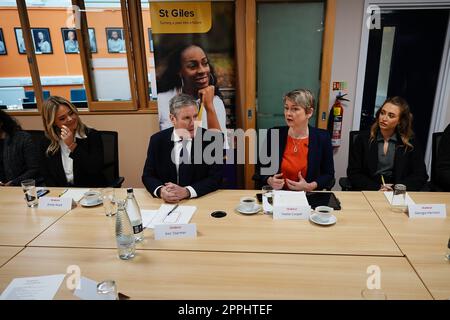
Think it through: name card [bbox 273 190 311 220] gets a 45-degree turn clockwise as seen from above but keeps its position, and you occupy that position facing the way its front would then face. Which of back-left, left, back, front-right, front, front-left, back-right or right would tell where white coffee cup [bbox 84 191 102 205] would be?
front-right

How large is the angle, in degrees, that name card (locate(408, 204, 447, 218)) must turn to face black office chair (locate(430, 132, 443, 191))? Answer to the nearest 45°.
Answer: approximately 180°

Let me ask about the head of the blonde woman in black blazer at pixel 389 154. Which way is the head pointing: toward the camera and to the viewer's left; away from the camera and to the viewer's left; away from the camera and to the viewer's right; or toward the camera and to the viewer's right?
toward the camera and to the viewer's left

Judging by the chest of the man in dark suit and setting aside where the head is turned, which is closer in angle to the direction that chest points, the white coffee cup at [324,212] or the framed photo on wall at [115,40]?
the white coffee cup

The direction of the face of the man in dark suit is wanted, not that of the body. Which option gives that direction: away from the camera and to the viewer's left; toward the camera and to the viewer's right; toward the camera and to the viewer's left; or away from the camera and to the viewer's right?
toward the camera and to the viewer's right

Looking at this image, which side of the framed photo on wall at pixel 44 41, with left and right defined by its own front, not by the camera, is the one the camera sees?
front

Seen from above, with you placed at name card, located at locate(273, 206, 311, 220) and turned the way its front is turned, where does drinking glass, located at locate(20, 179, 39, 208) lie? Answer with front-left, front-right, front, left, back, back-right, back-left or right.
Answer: right

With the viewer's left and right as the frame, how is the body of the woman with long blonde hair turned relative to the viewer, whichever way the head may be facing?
facing the viewer

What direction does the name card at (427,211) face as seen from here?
toward the camera

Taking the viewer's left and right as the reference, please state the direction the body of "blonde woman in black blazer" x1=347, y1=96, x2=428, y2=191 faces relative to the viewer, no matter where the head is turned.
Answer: facing the viewer

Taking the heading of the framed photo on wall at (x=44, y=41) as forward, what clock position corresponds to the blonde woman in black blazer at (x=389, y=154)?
The blonde woman in black blazer is roughly at 11 o'clock from the framed photo on wall.

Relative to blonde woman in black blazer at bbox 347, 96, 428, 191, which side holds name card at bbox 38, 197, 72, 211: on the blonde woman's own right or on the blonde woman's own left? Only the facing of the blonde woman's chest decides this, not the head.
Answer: on the blonde woman's own right

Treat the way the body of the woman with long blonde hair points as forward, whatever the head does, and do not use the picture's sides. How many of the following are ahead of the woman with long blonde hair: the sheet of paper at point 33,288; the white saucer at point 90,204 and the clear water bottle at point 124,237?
3
